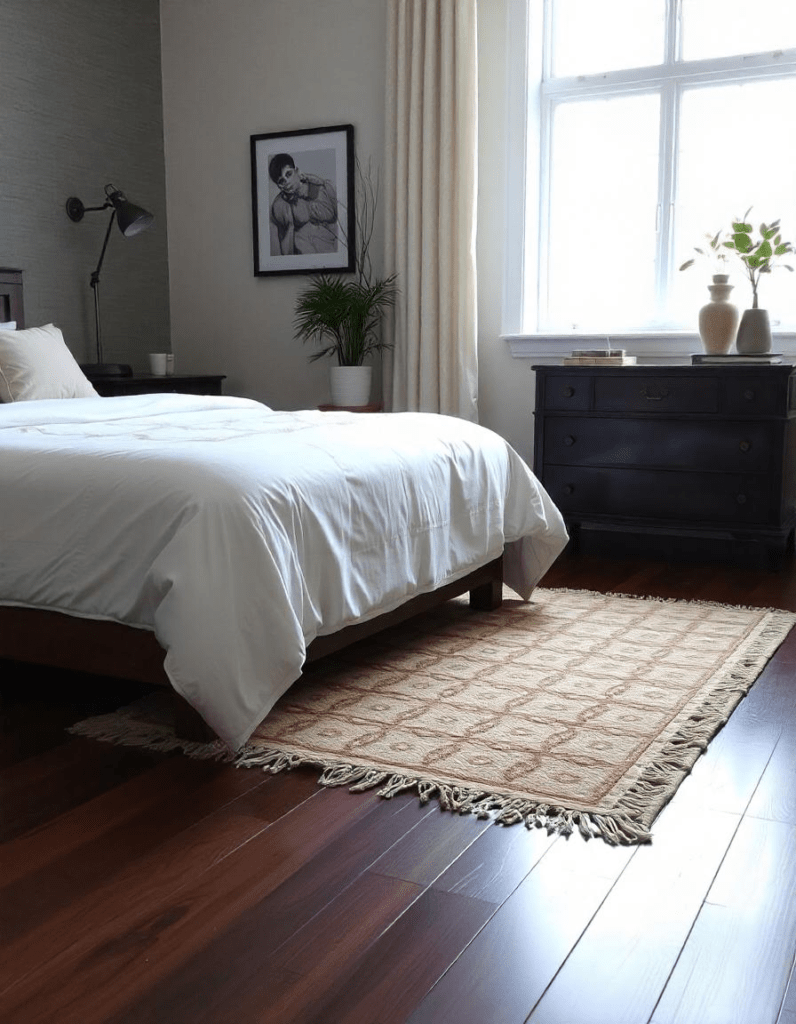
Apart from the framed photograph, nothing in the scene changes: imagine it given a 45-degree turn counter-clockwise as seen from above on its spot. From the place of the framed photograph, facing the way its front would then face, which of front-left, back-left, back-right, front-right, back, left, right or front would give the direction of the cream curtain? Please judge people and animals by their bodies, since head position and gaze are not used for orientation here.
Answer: front

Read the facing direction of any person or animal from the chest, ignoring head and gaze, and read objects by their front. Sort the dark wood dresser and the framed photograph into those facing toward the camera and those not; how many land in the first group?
2

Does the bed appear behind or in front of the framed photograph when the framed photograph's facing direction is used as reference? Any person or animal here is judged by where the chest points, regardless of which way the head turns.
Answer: in front

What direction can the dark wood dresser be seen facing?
toward the camera

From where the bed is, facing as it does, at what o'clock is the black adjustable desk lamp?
The black adjustable desk lamp is roughly at 7 o'clock from the bed.

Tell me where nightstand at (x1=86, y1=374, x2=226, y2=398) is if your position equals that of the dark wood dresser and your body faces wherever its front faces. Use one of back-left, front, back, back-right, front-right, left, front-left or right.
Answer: right

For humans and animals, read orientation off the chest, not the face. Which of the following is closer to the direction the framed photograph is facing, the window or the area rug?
the area rug

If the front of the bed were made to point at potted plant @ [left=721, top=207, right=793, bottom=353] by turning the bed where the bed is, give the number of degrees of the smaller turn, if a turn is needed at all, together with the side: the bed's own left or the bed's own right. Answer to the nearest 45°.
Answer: approximately 90° to the bed's own left

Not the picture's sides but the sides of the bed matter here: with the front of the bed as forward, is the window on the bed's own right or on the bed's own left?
on the bed's own left

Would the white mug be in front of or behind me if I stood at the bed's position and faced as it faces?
behind

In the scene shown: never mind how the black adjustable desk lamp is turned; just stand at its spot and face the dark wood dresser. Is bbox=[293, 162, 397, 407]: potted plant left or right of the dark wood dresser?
left

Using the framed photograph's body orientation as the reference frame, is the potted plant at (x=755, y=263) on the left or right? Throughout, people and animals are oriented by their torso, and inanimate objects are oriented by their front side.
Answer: on its left

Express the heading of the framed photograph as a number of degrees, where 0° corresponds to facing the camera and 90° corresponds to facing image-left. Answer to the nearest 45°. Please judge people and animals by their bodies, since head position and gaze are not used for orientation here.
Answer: approximately 0°

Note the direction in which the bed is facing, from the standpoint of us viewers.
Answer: facing the viewer and to the right of the viewer
